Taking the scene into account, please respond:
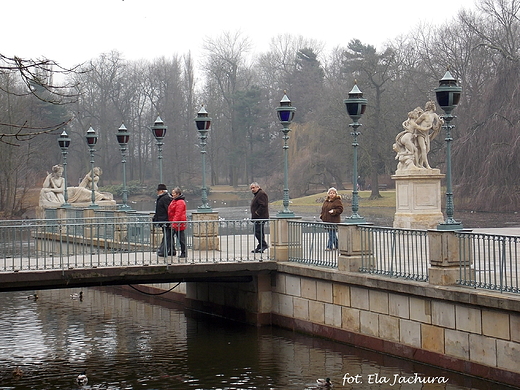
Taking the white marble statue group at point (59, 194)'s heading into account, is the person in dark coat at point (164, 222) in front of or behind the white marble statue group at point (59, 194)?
in front

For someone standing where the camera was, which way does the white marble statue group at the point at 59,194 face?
facing the viewer

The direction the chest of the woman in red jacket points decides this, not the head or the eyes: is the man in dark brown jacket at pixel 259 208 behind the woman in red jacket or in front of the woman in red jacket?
behind
